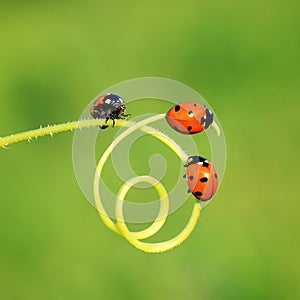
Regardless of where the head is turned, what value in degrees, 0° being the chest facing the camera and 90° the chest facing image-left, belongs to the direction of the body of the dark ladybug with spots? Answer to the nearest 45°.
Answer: approximately 315°
